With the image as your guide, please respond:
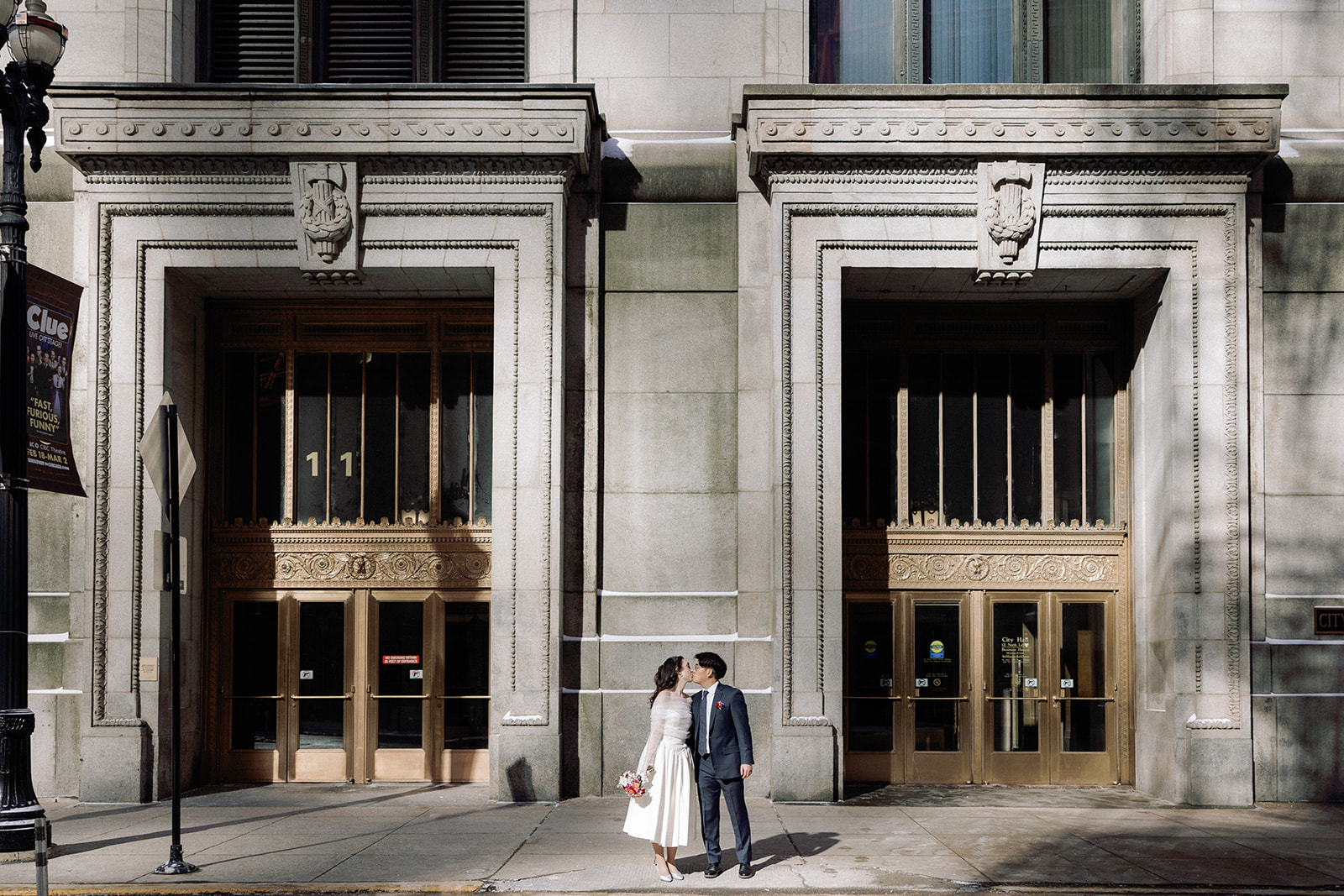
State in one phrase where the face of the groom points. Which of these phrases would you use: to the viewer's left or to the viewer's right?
to the viewer's left

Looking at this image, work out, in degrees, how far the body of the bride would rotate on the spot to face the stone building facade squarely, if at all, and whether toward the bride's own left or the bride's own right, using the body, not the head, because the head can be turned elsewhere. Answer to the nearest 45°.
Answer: approximately 135° to the bride's own left

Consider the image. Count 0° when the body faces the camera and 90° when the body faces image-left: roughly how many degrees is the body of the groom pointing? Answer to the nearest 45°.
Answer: approximately 45°

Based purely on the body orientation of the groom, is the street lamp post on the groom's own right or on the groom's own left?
on the groom's own right

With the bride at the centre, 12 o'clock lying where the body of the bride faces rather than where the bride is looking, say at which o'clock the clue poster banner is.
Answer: The clue poster banner is roughly at 5 o'clock from the bride.

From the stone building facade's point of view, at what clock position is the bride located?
The bride is roughly at 12 o'clock from the stone building facade.

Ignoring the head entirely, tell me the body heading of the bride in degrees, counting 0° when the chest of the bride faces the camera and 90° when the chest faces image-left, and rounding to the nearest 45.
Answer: approximately 315°

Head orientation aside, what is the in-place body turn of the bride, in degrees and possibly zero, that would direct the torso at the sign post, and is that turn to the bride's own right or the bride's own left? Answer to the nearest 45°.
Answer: approximately 135° to the bride's own right
